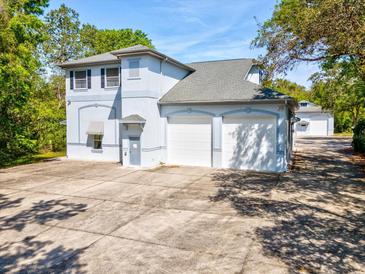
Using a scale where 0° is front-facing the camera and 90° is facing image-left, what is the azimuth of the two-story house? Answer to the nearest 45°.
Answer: approximately 0°

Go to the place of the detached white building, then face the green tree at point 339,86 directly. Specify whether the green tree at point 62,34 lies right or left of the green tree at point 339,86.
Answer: right

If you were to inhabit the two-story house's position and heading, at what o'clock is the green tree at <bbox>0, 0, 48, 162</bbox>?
The green tree is roughly at 3 o'clock from the two-story house.

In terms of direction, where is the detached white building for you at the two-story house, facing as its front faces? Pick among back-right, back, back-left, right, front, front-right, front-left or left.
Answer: back-left

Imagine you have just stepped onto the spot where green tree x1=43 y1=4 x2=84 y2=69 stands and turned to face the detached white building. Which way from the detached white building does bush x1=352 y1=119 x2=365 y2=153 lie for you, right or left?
right

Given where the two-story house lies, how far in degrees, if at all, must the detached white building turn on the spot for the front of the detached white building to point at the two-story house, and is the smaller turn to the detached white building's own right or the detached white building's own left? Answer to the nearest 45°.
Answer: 0° — it already faces it

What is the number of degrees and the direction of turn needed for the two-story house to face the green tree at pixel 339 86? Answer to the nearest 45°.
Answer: approximately 90° to its left

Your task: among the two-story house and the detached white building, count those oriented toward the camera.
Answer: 2

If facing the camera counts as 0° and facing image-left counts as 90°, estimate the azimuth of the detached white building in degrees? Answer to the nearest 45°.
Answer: approximately 0°
